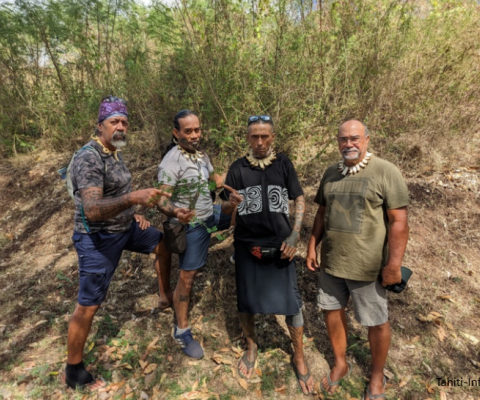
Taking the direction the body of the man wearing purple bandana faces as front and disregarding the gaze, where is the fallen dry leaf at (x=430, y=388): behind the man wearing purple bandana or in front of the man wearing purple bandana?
in front

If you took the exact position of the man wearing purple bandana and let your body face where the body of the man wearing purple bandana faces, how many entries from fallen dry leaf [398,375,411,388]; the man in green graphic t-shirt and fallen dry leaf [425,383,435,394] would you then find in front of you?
3

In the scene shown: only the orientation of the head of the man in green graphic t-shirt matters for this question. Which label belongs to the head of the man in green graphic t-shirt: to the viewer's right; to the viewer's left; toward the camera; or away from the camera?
toward the camera

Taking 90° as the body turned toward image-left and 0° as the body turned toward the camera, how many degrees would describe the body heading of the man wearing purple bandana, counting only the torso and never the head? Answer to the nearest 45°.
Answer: approximately 315°

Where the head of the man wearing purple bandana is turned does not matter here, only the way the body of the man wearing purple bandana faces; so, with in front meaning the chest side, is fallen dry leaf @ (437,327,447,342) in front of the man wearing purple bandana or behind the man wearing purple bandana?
in front
